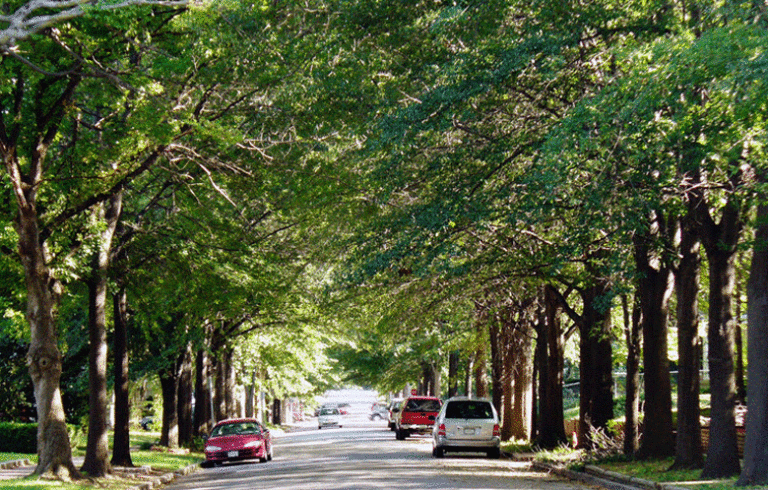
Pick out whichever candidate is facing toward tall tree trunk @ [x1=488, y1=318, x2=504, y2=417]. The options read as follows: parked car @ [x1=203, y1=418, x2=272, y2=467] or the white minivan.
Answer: the white minivan

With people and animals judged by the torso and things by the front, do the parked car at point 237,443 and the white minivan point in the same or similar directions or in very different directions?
very different directions

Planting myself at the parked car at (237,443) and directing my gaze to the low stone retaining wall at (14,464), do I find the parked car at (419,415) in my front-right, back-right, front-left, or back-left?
back-right

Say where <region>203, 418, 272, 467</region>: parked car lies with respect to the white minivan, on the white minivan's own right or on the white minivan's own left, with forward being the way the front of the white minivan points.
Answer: on the white minivan's own left

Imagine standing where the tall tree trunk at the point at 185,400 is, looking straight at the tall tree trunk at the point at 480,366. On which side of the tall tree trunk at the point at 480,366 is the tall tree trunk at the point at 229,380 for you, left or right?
left

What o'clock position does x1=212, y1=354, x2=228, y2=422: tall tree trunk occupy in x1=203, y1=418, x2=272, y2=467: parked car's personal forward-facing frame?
The tall tree trunk is roughly at 6 o'clock from the parked car.

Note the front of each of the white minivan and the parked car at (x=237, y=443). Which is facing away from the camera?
the white minivan

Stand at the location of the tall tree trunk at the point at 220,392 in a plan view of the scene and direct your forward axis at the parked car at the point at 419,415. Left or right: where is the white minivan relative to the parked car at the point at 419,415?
right

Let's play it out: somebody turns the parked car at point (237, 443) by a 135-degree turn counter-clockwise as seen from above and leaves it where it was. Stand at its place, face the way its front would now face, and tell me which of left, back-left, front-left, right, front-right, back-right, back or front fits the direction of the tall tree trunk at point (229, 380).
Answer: front-left

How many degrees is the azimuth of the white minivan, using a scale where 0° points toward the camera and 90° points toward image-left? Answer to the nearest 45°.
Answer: approximately 180°

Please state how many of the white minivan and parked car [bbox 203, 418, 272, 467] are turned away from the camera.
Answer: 1

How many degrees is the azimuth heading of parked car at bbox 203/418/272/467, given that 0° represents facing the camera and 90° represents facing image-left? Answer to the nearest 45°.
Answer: approximately 0°

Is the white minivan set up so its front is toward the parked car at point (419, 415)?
yes

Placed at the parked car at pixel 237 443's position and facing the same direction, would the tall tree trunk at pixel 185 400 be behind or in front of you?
behind
